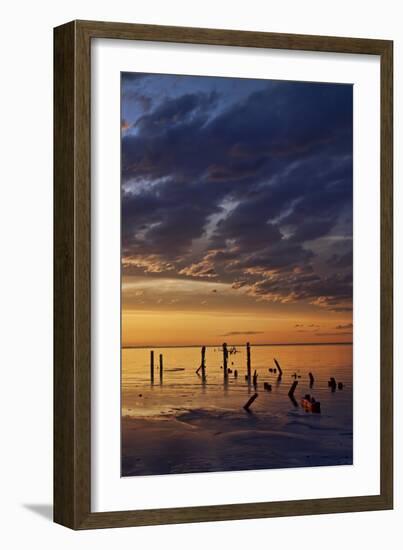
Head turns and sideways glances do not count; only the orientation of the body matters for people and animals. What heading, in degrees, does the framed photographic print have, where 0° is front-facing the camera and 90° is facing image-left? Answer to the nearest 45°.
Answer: approximately 315°
